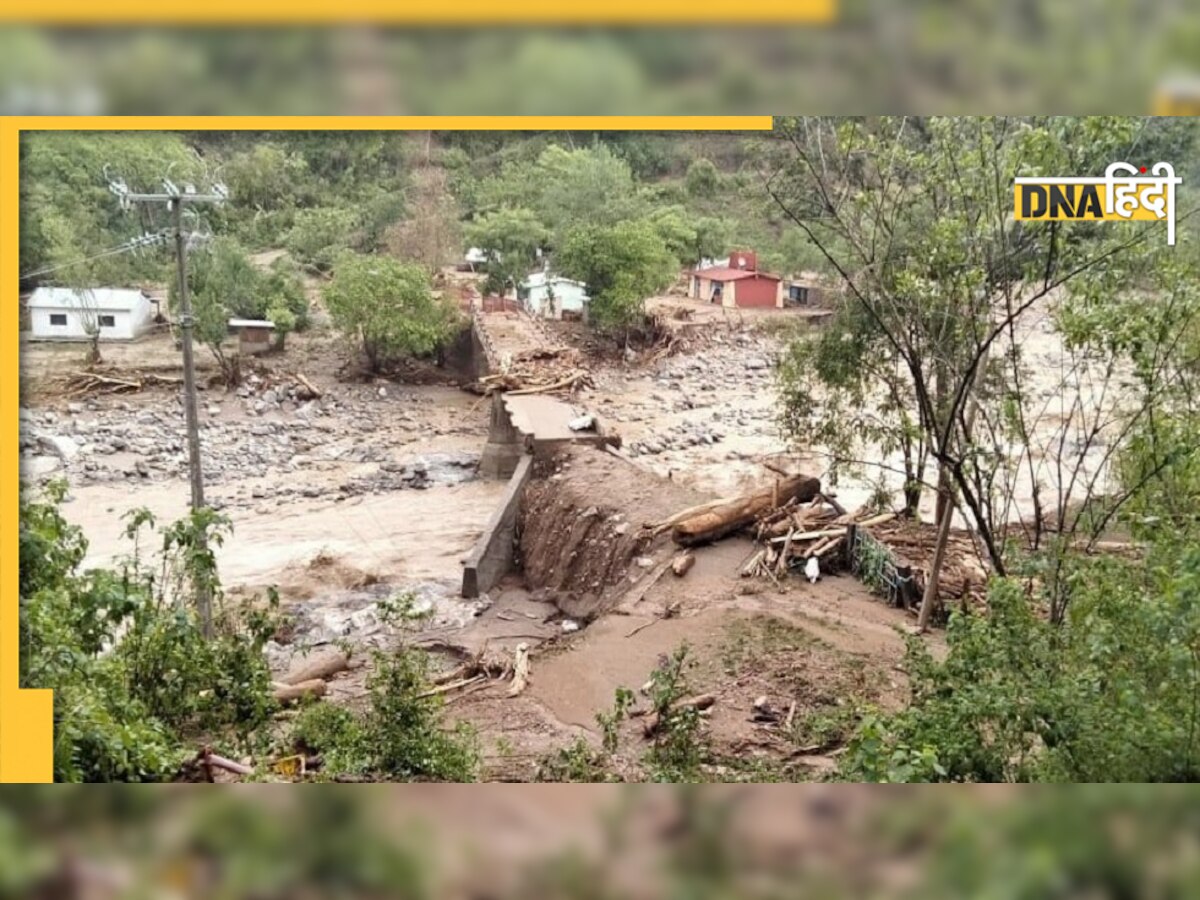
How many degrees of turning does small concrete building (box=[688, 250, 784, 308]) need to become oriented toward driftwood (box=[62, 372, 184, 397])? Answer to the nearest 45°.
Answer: approximately 45° to its right

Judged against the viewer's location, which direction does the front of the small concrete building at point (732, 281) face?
facing the viewer and to the left of the viewer

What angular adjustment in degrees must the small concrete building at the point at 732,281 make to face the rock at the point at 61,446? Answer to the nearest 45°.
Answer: approximately 45° to its right

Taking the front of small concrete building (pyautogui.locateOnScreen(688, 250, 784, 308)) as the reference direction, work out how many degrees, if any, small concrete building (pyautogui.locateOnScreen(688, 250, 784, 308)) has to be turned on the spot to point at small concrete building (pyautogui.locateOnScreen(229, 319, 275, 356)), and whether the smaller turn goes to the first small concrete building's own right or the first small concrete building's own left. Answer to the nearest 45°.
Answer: approximately 45° to the first small concrete building's own right

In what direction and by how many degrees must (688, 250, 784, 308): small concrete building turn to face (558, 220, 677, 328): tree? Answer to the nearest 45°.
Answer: approximately 45° to its right

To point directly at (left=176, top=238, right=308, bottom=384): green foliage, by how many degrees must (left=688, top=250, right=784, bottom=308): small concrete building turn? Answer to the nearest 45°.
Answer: approximately 45° to its right
